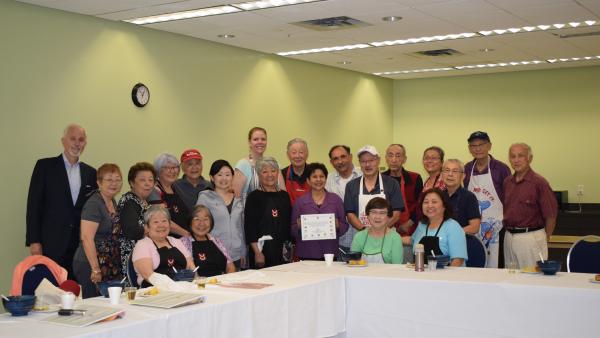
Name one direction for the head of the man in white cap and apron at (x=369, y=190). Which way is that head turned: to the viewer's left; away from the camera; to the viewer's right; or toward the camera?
toward the camera

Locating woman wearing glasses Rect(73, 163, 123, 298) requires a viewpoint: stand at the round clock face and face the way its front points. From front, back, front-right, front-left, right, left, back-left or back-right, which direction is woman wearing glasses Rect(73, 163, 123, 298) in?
front-right

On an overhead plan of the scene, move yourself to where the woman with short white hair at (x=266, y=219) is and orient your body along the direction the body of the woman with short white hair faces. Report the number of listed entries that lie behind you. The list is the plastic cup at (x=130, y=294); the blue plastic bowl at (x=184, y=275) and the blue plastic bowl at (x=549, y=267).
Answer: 0

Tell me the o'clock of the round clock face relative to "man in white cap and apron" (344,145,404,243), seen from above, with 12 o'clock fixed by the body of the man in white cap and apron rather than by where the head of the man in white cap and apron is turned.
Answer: The round clock face is roughly at 4 o'clock from the man in white cap and apron.

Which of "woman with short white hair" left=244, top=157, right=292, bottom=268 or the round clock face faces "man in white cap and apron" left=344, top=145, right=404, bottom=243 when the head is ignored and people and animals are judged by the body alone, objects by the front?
the round clock face

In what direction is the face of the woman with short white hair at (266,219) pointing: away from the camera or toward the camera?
toward the camera

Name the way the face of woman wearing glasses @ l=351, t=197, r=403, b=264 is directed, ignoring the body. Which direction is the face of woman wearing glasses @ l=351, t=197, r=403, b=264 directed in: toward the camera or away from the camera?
toward the camera

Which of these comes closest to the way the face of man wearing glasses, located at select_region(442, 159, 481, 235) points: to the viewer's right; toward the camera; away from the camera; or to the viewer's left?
toward the camera

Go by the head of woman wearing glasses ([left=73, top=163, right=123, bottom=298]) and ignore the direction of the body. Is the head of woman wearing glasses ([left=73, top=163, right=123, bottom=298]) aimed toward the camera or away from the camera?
toward the camera

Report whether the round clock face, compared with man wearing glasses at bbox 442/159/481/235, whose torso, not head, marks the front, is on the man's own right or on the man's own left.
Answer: on the man's own right

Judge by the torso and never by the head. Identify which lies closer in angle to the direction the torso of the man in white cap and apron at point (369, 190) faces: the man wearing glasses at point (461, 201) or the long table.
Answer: the long table

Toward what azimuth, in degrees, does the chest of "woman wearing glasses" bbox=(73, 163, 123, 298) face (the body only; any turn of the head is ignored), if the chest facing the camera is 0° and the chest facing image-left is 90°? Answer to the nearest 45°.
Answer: approximately 315°

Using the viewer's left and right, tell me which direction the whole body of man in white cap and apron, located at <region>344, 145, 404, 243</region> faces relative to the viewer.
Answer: facing the viewer

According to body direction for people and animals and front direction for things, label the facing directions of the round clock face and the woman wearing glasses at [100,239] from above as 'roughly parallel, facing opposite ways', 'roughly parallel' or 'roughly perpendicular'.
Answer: roughly parallel

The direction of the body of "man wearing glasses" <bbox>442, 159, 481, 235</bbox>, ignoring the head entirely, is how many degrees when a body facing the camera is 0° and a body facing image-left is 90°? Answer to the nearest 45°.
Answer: approximately 45°

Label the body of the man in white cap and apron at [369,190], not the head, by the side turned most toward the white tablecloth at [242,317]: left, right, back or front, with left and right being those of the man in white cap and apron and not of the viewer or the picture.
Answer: front

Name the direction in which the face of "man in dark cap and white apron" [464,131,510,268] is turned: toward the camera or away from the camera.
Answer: toward the camera
